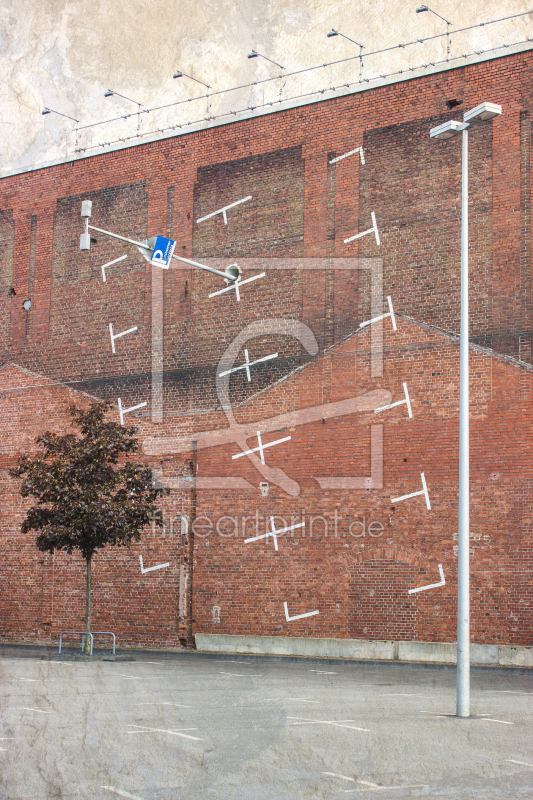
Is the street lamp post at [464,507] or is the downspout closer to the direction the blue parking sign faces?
the street lamp post

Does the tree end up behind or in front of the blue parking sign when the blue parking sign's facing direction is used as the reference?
behind

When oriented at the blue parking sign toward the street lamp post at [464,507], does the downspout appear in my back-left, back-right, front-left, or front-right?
back-left

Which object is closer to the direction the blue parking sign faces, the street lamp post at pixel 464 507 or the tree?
the street lamp post

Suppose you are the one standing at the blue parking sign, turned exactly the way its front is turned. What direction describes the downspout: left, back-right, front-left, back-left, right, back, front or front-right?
back

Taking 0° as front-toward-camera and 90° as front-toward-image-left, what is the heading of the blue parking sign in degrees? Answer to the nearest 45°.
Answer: approximately 0°

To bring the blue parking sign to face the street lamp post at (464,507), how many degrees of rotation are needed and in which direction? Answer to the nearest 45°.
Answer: approximately 45° to its left
